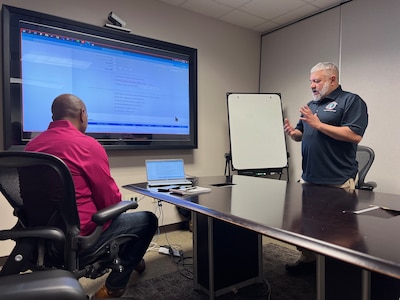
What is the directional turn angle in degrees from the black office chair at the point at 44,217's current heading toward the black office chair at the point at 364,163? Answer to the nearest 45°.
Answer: approximately 45° to its right

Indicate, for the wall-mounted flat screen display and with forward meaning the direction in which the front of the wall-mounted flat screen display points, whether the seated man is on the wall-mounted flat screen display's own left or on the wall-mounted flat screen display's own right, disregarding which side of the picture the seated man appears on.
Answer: on the wall-mounted flat screen display's own right

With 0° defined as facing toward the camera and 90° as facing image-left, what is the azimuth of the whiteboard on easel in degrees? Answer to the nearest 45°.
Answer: approximately 0°

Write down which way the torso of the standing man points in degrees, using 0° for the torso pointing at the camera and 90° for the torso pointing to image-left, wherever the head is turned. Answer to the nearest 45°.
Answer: approximately 45°

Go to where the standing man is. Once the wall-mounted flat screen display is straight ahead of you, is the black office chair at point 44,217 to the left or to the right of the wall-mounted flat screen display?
left

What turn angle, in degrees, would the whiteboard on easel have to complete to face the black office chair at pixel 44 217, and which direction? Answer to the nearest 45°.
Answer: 0° — it already faces it

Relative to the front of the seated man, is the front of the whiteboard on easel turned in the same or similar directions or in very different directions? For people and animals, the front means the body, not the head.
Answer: very different directions

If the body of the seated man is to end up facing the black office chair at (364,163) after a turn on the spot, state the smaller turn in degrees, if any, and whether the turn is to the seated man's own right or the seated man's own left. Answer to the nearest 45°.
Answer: approximately 45° to the seated man's own right

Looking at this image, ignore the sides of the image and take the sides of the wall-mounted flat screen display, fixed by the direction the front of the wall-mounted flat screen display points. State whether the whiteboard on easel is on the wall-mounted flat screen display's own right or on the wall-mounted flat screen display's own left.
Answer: on the wall-mounted flat screen display's own left

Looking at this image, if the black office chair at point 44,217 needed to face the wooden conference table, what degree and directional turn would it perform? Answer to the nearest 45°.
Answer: approximately 90° to its right
